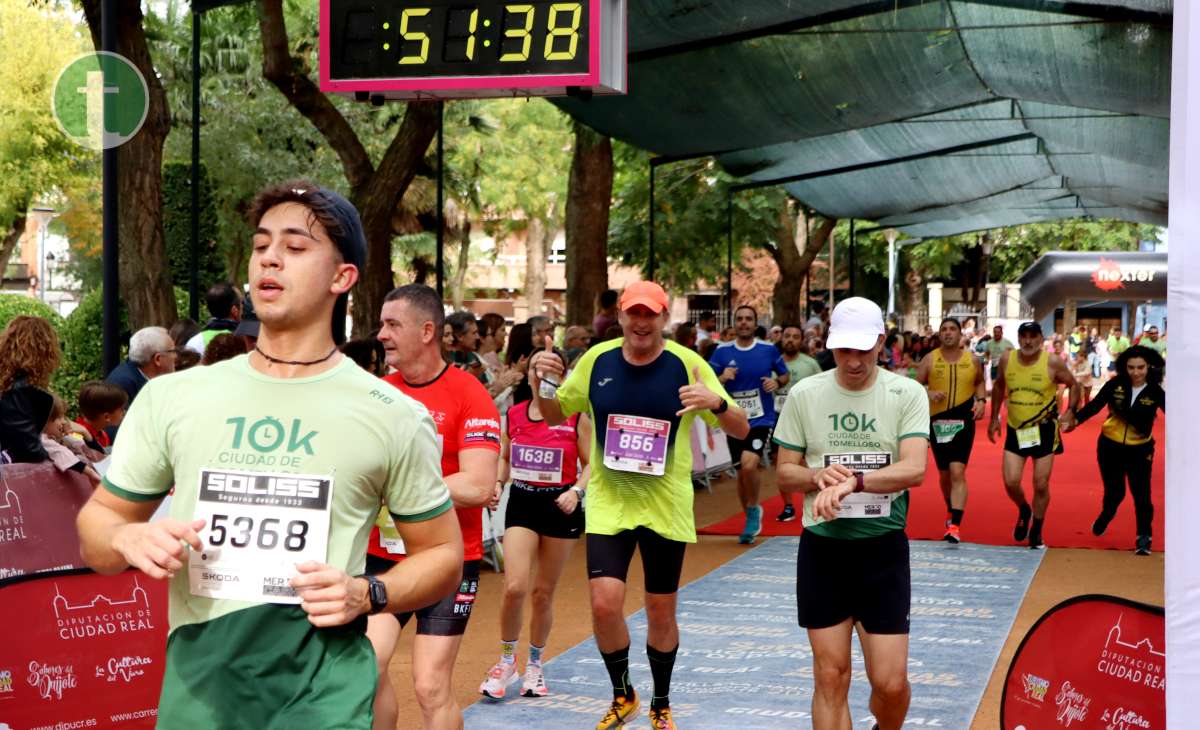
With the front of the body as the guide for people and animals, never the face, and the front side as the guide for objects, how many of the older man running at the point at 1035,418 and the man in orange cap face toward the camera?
2

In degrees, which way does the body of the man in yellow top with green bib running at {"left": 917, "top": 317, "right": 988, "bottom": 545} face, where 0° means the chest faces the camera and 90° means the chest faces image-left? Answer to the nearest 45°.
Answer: approximately 0°

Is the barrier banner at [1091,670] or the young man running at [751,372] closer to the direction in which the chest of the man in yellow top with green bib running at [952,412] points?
the barrier banner

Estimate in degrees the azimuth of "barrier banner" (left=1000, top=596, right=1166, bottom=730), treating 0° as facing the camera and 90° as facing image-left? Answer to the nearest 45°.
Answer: approximately 0°

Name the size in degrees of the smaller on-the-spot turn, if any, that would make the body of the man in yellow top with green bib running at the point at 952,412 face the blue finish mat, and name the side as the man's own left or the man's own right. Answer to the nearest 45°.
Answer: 0° — they already face it

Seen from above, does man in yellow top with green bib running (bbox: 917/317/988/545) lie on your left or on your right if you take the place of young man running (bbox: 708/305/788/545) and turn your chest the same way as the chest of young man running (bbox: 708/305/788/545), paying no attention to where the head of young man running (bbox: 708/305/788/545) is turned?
on your left

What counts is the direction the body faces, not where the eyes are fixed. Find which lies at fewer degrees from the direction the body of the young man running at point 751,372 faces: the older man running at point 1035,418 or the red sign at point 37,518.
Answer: the red sign
